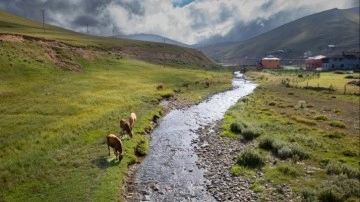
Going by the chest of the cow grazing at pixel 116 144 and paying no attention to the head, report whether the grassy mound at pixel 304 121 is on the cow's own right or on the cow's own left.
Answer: on the cow's own left

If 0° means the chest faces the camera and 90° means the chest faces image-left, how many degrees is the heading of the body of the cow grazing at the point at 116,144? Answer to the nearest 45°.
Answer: approximately 315°

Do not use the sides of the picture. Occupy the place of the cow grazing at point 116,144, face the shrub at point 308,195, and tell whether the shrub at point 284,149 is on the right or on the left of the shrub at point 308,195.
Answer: left

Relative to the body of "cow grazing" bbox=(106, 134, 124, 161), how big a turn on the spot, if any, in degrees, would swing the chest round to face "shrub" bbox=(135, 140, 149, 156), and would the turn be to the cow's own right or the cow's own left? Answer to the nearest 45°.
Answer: approximately 90° to the cow's own left

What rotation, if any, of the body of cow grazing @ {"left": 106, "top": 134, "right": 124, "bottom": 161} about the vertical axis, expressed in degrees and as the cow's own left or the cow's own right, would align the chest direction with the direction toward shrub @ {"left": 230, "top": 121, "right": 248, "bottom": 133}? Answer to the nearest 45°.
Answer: approximately 90° to the cow's own left
